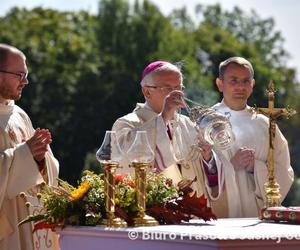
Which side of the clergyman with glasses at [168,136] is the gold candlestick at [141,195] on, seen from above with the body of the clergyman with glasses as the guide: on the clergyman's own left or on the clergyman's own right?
on the clergyman's own right

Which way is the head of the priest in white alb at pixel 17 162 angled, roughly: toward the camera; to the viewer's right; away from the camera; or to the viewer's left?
to the viewer's right

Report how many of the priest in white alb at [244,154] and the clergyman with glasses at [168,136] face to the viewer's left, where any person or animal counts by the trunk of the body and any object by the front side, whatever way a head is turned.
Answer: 0

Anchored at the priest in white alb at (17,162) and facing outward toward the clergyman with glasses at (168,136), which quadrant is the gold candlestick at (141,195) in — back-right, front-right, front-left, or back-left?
front-right

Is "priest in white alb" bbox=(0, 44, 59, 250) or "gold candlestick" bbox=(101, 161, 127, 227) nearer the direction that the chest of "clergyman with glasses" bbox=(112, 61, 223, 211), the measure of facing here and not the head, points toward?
the gold candlestick

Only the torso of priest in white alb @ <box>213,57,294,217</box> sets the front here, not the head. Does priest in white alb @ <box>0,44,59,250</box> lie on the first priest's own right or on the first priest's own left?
on the first priest's own right

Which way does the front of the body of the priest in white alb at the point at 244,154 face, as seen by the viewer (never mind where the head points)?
toward the camera

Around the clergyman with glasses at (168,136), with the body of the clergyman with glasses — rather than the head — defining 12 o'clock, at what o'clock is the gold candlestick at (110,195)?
The gold candlestick is roughly at 2 o'clock from the clergyman with glasses.

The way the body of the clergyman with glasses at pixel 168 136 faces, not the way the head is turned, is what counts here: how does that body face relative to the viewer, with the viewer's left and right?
facing the viewer and to the right of the viewer

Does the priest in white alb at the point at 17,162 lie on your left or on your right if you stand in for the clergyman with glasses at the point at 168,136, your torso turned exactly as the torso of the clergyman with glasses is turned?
on your right

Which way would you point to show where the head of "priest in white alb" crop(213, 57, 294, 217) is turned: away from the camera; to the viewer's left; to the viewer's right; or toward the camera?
toward the camera

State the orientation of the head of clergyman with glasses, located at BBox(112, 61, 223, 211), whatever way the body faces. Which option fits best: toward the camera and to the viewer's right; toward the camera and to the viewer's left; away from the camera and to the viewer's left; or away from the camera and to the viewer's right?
toward the camera and to the viewer's right
